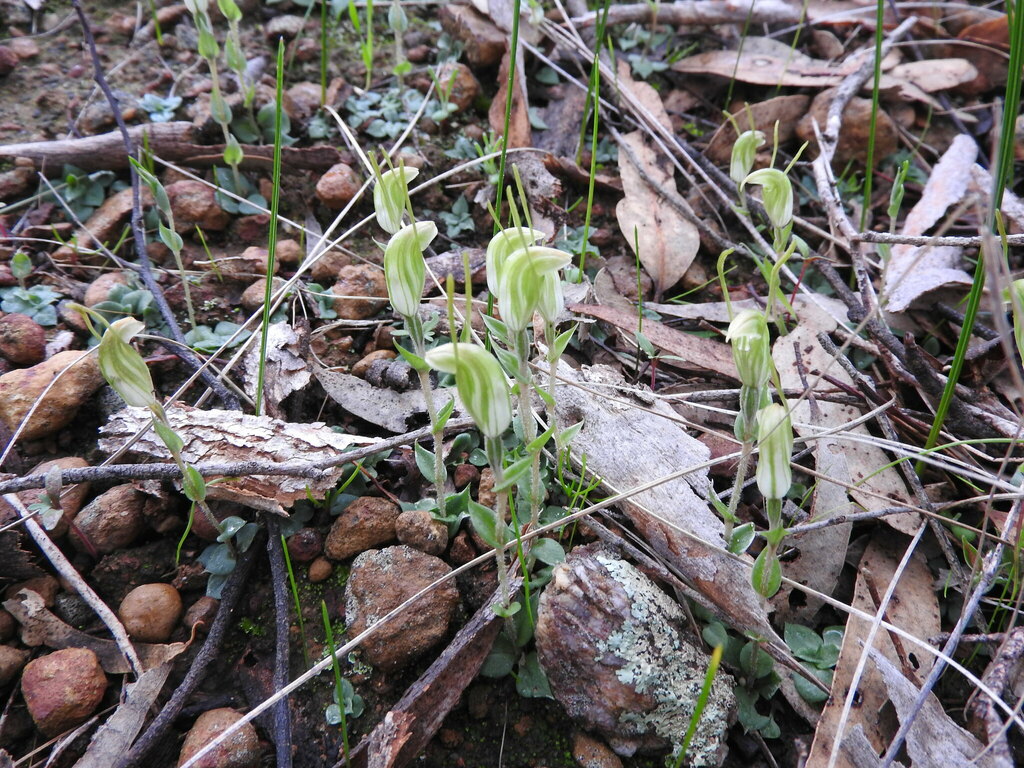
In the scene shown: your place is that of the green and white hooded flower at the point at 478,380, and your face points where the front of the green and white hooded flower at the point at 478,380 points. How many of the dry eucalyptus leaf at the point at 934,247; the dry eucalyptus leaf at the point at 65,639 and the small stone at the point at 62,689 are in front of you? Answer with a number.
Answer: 2

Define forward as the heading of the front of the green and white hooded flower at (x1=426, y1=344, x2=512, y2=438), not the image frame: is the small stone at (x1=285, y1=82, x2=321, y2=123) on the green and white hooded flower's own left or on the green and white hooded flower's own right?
on the green and white hooded flower's own right

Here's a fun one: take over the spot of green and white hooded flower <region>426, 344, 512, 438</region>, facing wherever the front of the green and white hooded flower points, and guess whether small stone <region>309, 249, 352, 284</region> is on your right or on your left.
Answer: on your right

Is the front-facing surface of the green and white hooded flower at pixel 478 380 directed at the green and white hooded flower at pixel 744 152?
no

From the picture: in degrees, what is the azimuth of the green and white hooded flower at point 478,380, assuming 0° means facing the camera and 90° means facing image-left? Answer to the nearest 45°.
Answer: approximately 90°

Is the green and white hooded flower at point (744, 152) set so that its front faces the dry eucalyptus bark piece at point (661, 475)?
no

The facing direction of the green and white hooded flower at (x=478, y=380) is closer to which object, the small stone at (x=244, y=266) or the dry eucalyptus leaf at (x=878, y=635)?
the small stone

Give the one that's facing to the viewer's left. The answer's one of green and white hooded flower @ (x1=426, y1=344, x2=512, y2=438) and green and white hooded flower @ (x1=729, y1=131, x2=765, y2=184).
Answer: green and white hooded flower @ (x1=426, y1=344, x2=512, y2=438)

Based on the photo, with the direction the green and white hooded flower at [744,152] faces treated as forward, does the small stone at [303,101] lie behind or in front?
behind

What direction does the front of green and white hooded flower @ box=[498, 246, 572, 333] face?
to the viewer's right
